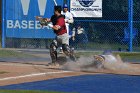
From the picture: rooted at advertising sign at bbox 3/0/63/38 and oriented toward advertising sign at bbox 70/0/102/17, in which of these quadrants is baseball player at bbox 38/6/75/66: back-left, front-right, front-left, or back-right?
front-right

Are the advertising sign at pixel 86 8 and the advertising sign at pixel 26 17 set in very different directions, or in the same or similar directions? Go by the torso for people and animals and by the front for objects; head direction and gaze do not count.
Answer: same or similar directions

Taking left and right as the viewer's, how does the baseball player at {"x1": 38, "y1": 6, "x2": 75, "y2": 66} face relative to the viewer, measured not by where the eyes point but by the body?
facing to the left of the viewer

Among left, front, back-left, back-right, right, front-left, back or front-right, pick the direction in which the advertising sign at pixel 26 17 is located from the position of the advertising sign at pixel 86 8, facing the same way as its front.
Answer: right

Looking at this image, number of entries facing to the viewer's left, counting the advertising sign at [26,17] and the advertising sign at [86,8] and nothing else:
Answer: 0

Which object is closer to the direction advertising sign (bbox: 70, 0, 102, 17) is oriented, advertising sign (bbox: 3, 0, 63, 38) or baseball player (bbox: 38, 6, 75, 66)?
the baseball player

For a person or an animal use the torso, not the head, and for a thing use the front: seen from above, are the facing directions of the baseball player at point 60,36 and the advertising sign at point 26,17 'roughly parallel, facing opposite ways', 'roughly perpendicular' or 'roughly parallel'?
roughly perpendicular

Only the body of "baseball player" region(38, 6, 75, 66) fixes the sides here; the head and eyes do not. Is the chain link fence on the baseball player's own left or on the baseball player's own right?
on the baseball player's own right

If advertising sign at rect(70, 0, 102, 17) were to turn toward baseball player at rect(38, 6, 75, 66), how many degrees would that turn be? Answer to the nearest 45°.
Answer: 0° — it already faces them

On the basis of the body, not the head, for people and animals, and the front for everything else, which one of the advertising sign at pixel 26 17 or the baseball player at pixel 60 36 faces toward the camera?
the advertising sign

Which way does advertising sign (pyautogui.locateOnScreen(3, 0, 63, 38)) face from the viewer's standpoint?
toward the camera
